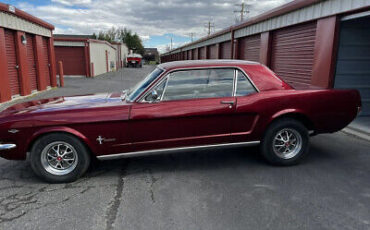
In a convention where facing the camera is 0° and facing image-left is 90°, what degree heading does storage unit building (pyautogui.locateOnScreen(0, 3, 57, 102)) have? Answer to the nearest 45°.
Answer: approximately 315°

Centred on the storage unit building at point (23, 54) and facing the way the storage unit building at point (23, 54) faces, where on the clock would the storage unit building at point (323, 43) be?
the storage unit building at point (323, 43) is roughly at 12 o'clock from the storage unit building at point (23, 54).

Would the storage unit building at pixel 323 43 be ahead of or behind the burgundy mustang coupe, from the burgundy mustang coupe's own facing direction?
behind

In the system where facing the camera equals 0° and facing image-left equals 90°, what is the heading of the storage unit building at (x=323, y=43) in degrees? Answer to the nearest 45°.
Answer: approximately 45°

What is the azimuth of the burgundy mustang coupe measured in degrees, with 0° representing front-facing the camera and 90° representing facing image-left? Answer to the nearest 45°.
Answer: approximately 90°

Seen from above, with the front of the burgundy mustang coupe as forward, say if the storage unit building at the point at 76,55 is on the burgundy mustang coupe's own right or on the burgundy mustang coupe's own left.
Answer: on the burgundy mustang coupe's own right

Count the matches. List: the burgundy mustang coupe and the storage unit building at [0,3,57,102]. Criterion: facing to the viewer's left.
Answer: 1

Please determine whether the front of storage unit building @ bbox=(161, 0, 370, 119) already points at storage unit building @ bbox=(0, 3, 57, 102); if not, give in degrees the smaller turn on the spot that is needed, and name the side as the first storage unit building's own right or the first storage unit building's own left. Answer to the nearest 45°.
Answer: approximately 45° to the first storage unit building's own right

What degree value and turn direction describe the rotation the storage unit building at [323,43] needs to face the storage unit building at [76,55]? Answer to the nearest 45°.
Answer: approximately 90° to its right

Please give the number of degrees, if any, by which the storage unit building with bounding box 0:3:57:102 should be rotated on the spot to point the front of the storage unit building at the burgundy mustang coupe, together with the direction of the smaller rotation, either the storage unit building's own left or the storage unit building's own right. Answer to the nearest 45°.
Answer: approximately 45° to the storage unit building's own right

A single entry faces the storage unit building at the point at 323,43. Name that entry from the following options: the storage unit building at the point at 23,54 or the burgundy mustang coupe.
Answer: the storage unit building at the point at 23,54

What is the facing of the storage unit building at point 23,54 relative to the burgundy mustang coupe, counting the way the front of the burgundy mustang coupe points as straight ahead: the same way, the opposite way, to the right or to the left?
the opposite way

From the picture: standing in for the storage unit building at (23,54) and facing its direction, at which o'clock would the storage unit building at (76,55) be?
the storage unit building at (76,55) is roughly at 8 o'clock from the storage unit building at (23,54).
